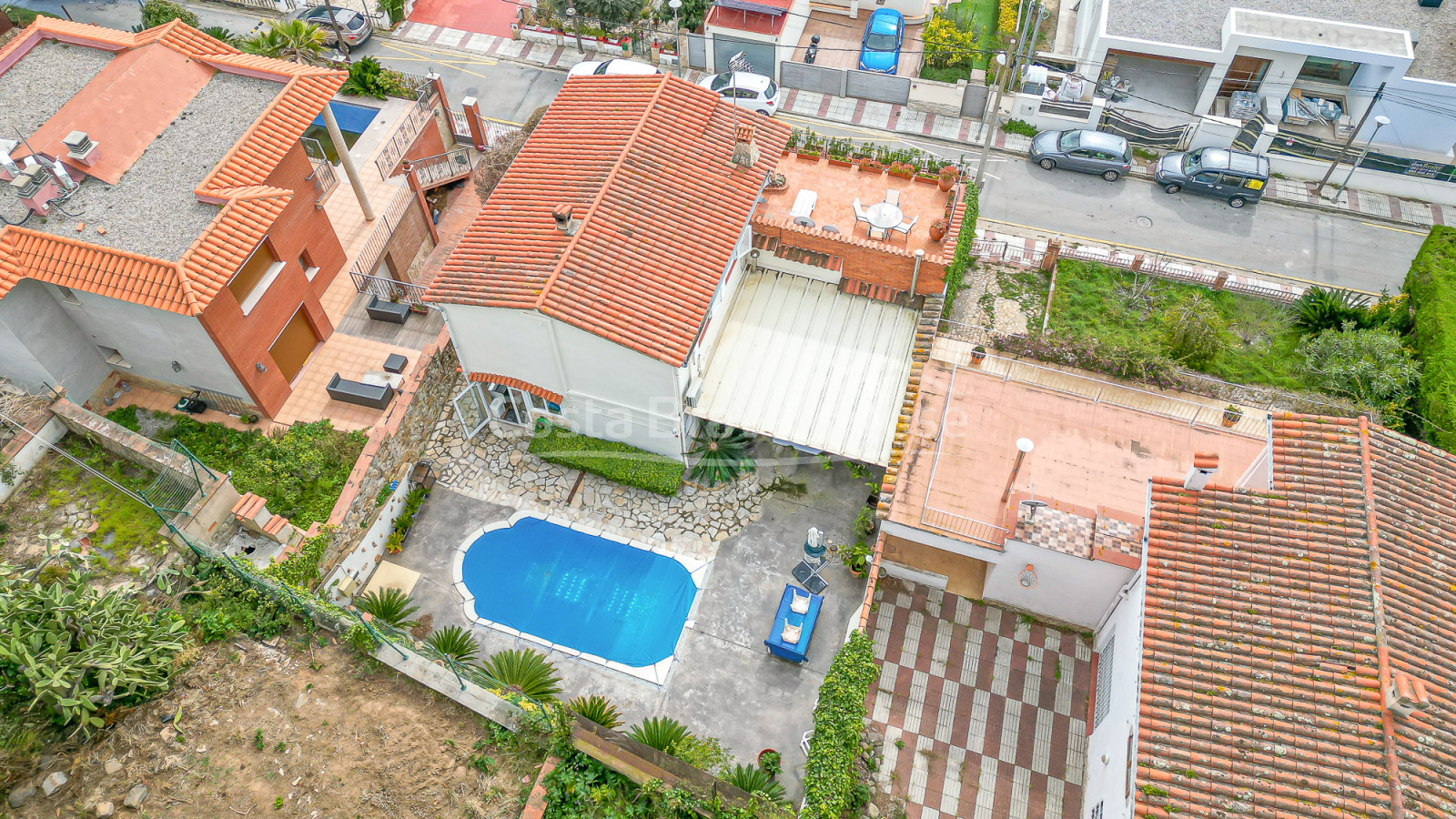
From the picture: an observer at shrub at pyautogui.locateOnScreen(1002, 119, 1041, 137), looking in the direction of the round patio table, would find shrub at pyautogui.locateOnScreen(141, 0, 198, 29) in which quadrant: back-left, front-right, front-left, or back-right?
front-right

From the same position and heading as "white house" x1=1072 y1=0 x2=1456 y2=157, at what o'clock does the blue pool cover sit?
The blue pool cover is roughly at 2 o'clock from the white house.

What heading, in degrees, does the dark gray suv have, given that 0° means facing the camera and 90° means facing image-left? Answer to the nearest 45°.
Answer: approximately 90°

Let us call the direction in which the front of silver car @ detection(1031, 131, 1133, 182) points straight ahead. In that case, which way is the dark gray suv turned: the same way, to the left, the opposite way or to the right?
the same way

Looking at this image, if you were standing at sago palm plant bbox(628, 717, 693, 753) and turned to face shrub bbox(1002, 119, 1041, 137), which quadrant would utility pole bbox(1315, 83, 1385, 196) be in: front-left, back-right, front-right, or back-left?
front-right

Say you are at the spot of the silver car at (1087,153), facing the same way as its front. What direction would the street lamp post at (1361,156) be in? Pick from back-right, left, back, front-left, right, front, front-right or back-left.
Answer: back

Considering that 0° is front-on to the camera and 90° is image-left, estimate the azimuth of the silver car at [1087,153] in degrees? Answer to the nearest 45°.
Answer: approximately 90°

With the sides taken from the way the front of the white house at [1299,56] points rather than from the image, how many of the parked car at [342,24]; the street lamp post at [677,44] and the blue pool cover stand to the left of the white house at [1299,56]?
0

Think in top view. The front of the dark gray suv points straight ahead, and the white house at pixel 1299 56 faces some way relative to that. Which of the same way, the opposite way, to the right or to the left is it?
to the left

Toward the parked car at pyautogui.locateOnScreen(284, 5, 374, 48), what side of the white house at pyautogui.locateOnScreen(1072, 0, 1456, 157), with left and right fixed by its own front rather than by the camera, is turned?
right

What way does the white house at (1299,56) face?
toward the camera
